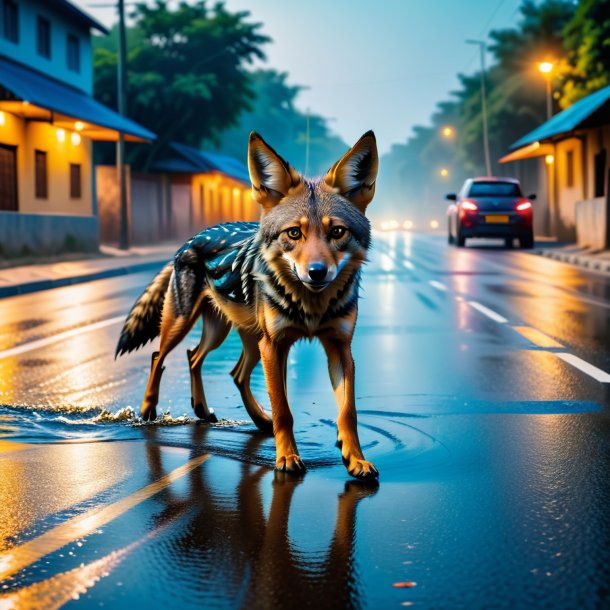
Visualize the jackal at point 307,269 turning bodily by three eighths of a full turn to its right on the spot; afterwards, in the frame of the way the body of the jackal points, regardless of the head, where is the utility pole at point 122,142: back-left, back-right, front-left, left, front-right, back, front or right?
right

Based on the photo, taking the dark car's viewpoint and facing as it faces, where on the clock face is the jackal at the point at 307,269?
The jackal is roughly at 6 o'clock from the dark car.

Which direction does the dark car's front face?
away from the camera

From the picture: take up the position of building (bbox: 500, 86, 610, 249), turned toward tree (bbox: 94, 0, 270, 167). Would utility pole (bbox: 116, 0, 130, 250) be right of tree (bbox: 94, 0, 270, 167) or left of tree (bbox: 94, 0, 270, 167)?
left

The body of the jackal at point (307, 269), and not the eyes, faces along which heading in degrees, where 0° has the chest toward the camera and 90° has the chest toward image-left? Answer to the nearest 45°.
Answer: approximately 315°

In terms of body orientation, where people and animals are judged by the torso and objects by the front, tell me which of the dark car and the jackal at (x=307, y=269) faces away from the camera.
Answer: the dark car

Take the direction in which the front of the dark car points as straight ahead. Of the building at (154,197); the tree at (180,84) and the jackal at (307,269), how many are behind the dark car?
1

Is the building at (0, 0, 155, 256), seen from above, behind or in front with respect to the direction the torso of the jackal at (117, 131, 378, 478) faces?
behind

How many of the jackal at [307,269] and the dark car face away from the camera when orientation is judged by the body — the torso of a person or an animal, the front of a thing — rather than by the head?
1

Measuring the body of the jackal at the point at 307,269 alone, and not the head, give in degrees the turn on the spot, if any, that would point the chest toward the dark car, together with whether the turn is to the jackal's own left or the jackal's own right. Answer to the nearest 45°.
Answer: approximately 135° to the jackal's own left
